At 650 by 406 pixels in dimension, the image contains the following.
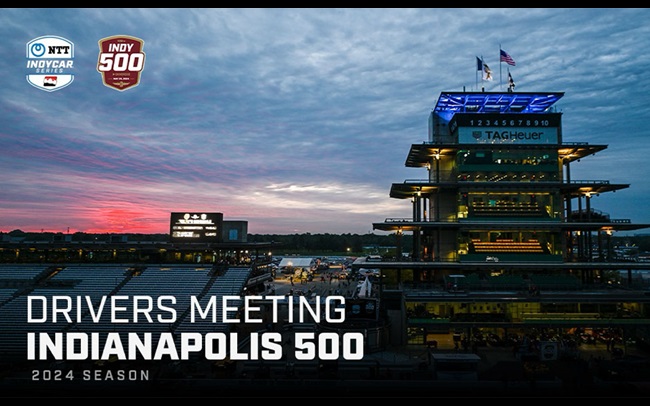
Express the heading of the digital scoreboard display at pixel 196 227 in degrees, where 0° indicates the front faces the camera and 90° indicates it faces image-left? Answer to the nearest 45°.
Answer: approximately 0°

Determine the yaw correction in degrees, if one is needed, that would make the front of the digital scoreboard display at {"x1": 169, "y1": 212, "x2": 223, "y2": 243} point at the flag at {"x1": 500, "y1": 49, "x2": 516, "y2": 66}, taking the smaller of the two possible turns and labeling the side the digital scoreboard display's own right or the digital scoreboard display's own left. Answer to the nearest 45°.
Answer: approximately 45° to the digital scoreboard display's own left
